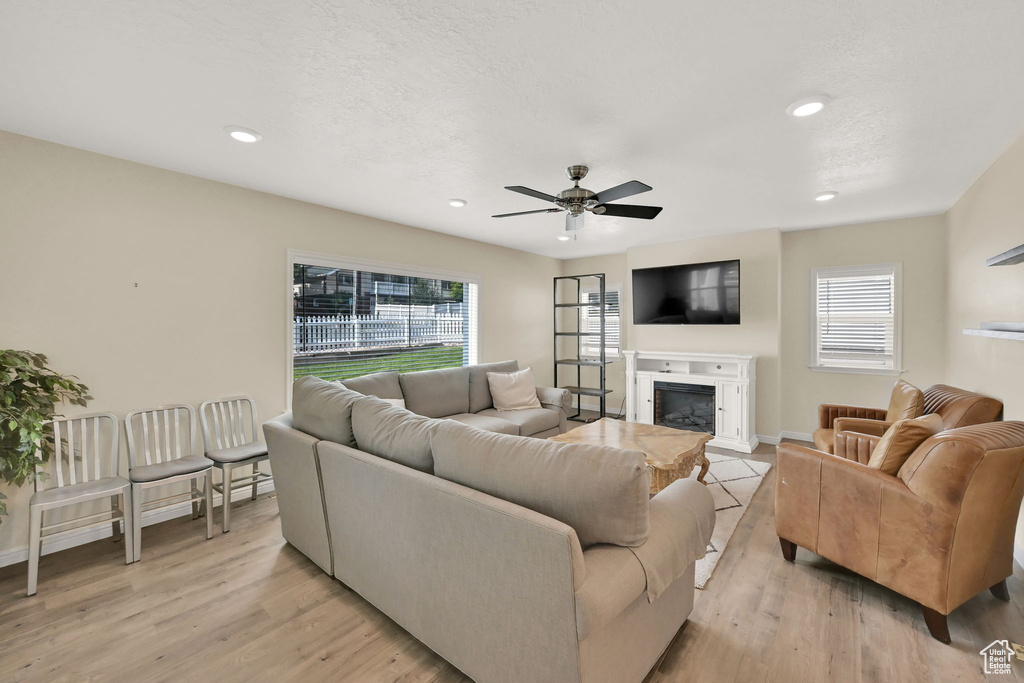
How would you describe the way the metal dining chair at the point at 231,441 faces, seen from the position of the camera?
facing the viewer and to the right of the viewer

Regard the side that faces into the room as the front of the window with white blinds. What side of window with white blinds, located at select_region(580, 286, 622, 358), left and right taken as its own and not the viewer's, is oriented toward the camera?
front

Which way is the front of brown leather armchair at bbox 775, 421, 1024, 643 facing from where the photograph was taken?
facing away from the viewer and to the left of the viewer

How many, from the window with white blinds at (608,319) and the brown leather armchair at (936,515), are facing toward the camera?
1

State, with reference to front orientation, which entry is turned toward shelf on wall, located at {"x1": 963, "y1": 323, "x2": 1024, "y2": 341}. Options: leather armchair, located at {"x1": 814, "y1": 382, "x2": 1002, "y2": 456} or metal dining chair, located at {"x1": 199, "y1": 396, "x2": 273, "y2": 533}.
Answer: the metal dining chair

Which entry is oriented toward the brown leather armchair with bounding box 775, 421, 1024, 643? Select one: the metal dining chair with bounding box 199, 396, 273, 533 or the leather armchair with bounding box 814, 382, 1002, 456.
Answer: the metal dining chair

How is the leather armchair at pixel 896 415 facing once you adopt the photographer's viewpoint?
facing to the left of the viewer

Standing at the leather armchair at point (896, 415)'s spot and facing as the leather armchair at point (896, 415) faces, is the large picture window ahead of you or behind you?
ahead

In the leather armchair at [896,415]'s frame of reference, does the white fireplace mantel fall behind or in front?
in front

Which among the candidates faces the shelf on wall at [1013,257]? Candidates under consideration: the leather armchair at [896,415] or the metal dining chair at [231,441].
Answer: the metal dining chair

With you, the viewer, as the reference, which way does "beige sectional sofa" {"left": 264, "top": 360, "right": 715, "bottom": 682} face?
facing away from the viewer and to the right of the viewer

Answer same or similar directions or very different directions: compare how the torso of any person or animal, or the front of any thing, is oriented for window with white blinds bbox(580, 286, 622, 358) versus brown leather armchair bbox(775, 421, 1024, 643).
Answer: very different directions

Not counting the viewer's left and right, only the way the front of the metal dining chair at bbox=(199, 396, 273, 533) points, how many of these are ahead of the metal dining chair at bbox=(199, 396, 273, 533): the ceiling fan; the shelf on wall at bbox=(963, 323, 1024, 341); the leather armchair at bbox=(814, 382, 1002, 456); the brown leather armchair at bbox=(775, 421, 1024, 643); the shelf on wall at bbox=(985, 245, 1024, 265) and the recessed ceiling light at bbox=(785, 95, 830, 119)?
6
